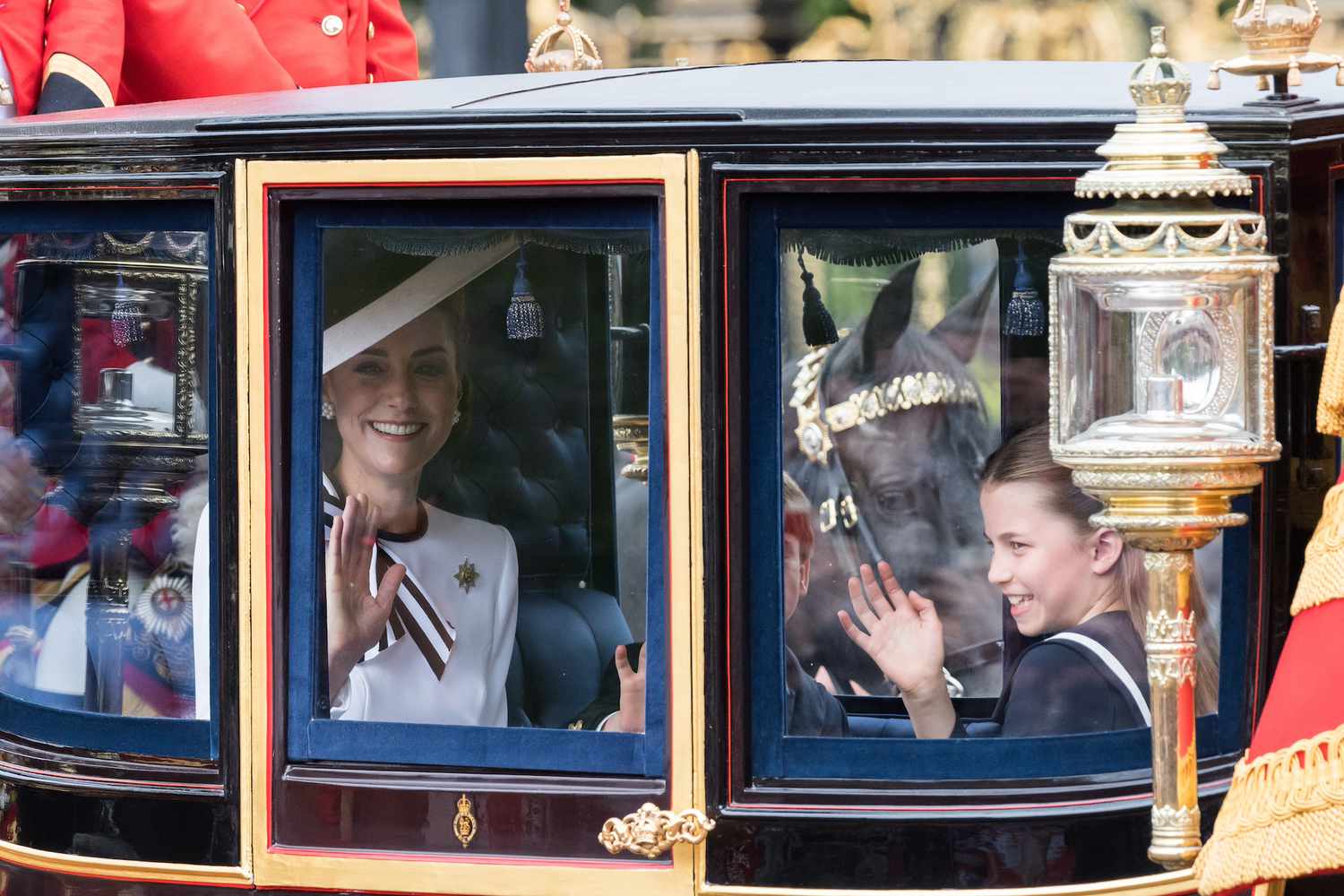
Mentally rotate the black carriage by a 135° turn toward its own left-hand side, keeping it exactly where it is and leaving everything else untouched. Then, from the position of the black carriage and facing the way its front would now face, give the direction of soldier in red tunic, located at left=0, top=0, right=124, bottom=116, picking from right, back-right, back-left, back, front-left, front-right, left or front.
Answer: front

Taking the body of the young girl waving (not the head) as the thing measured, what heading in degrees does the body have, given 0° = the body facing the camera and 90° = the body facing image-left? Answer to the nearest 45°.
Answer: approximately 90°

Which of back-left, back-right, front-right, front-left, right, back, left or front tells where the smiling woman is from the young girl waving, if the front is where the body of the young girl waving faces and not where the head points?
front

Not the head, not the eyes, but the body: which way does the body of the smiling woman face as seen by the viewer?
toward the camera

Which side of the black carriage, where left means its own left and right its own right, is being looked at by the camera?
right

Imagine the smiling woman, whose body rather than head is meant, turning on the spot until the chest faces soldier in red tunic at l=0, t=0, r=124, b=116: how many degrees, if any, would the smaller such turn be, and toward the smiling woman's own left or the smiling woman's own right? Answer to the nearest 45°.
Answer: approximately 135° to the smiling woman's own right

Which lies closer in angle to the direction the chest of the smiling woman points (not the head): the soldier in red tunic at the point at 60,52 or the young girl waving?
the young girl waving

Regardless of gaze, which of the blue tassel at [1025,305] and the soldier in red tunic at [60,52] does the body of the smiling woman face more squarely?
the blue tassel

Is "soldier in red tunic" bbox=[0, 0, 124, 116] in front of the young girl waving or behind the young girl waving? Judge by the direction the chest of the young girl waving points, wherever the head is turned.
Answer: in front

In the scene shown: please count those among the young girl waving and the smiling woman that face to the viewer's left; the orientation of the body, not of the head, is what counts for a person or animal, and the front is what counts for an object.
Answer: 1

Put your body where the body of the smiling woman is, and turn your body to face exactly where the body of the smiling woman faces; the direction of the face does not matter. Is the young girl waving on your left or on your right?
on your left

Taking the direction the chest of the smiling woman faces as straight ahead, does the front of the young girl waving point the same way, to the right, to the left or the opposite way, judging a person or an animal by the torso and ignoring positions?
to the right
